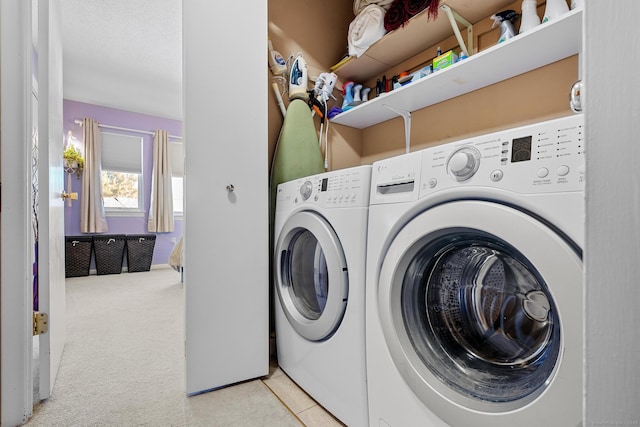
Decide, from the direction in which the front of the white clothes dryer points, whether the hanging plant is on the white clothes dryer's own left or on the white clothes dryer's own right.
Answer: on the white clothes dryer's own right

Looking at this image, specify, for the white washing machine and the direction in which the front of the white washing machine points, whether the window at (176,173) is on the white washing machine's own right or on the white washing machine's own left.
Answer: on the white washing machine's own right

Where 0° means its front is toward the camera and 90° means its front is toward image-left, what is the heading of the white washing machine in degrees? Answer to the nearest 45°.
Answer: approximately 45°

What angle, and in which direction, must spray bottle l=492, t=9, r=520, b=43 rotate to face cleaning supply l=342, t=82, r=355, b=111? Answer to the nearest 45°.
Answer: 0° — it already faces it

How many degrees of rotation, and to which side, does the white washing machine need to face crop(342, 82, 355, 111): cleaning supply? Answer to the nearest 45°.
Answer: approximately 90° to its right

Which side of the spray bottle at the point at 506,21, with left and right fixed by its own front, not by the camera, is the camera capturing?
left

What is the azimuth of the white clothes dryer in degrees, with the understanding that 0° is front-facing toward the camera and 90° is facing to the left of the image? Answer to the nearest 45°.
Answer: approximately 45°

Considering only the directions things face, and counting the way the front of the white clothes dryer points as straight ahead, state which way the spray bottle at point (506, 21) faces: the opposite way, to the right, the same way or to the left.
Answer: to the right
